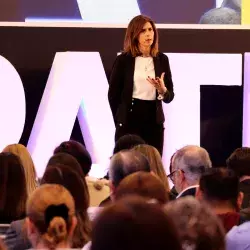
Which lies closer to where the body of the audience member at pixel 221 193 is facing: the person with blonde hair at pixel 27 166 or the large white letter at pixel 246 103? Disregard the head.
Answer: the large white letter

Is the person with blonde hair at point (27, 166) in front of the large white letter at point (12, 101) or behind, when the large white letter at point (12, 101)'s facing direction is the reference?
in front

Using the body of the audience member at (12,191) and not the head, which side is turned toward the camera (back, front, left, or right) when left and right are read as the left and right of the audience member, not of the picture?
back

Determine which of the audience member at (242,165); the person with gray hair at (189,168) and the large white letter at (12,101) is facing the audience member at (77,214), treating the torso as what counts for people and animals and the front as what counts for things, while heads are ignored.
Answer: the large white letter

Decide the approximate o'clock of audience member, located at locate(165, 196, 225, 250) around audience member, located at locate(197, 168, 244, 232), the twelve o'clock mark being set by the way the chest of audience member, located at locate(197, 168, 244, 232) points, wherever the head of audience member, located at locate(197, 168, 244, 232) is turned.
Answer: audience member, located at locate(165, 196, 225, 250) is roughly at 6 o'clock from audience member, located at locate(197, 168, 244, 232).

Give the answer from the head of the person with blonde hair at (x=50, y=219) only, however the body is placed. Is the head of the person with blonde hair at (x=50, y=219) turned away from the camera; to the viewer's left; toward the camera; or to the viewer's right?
away from the camera

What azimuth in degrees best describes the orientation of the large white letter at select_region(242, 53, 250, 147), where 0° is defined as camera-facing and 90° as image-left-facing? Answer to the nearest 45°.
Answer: approximately 0°

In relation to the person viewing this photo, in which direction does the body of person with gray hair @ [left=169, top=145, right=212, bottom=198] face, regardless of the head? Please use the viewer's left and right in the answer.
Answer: facing away from the viewer and to the left of the viewer

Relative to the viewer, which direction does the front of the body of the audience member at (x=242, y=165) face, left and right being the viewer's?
facing away from the viewer

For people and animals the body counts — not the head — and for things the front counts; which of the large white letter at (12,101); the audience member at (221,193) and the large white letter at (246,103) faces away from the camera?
the audience member

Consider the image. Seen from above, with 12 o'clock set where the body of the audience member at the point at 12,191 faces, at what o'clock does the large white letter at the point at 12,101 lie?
The large white letter is roughly at 12 o'clock from the audience member.

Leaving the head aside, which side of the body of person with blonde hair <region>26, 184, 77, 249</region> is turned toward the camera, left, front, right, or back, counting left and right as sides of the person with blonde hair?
back

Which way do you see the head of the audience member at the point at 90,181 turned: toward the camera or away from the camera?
away from the camera

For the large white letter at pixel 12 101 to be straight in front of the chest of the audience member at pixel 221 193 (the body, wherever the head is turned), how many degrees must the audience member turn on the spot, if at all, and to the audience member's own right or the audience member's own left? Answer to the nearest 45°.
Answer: approximately 45° to the audience member's own left
